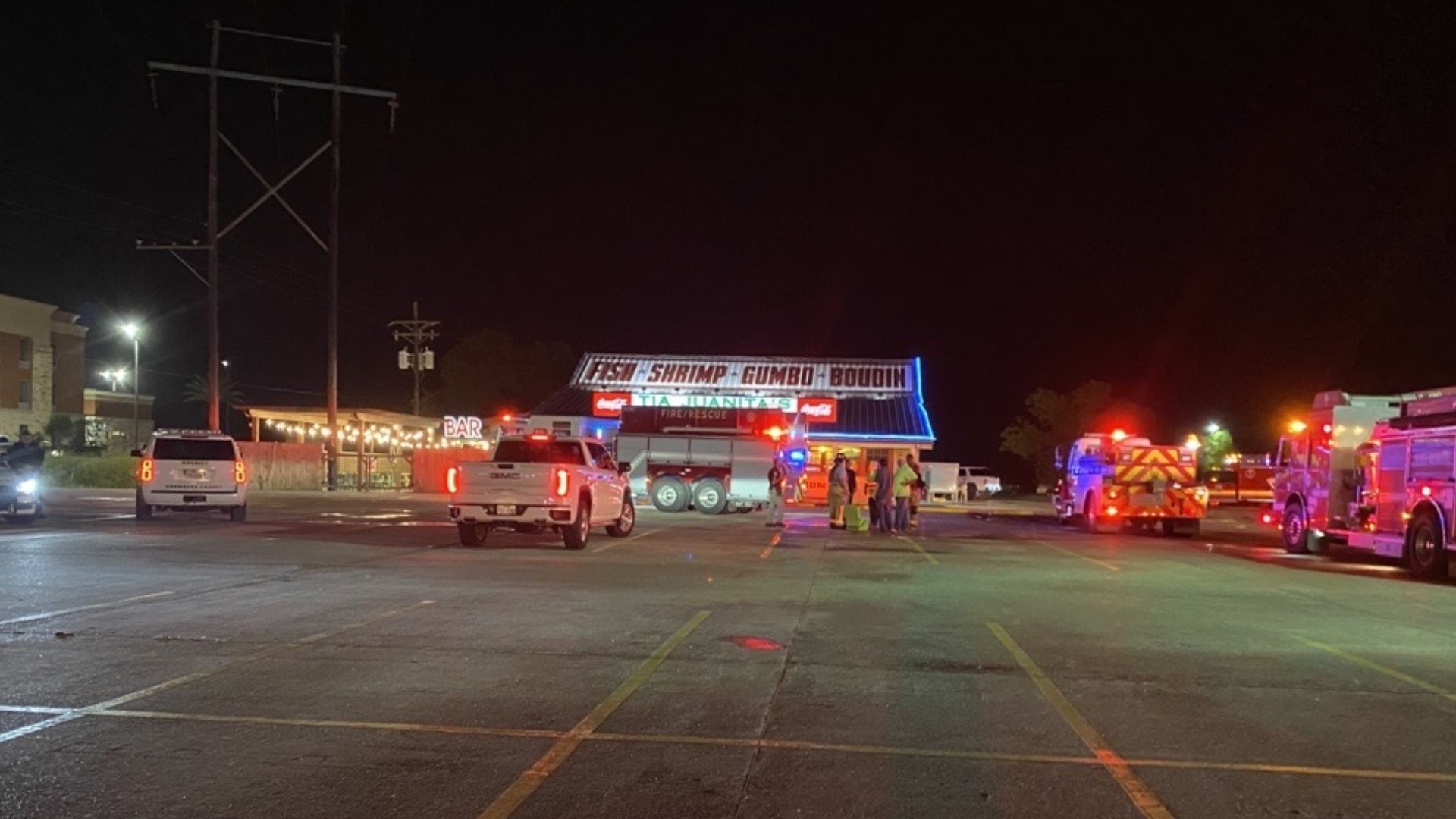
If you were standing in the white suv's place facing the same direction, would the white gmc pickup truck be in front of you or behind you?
behind

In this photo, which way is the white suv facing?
away from the camera

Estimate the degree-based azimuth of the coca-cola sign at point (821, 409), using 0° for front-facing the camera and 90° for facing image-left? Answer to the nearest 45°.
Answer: approximately 0°

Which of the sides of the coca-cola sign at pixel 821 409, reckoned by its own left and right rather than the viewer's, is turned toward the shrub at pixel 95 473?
right

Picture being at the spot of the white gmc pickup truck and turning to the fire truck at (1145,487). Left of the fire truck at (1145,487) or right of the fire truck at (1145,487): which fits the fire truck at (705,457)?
left

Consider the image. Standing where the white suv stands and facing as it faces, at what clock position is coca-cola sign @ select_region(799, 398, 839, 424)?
The coca-cola sign is roughly at 2 o'clock from the white suv.

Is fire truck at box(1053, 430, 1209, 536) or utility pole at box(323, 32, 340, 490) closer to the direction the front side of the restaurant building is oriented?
the fire truck

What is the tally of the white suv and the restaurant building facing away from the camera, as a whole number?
1

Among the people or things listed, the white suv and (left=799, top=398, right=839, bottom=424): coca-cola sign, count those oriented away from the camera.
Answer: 1
